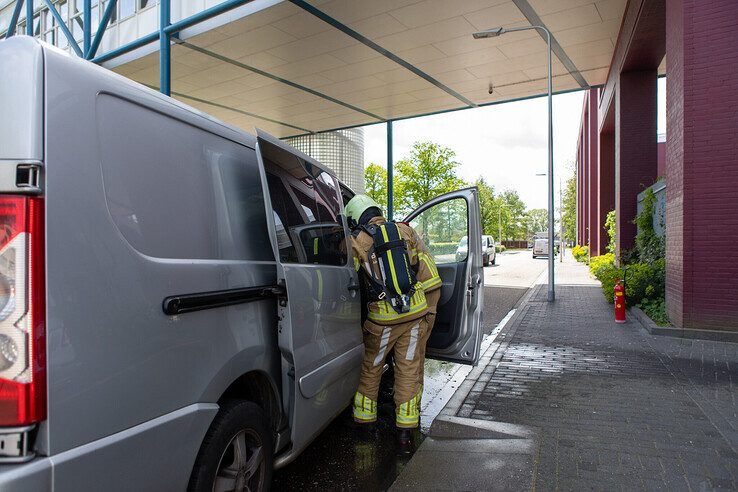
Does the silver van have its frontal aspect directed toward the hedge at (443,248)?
yes

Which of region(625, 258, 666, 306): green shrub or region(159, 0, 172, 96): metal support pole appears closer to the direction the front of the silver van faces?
the green shrub

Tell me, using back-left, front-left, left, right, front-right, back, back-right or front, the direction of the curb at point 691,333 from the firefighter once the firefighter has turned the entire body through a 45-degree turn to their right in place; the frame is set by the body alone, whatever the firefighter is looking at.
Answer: front-right

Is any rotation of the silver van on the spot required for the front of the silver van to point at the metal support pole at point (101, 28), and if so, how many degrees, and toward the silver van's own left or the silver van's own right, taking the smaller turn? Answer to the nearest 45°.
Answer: approximately 45° to the silver van's own left

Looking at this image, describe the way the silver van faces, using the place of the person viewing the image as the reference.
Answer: facing away from the viewer and to the right of the viewer

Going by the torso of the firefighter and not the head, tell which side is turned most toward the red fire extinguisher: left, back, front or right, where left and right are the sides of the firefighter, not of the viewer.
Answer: right

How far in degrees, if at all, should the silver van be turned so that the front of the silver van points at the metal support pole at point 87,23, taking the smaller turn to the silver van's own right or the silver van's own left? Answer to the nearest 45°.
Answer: approximately 45° to the silver van's own left

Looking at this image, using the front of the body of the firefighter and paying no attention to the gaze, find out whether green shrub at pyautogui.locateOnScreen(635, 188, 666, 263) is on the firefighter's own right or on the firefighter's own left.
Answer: on the firefighter's own right

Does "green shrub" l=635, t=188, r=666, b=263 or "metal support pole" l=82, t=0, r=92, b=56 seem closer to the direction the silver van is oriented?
the green shrub

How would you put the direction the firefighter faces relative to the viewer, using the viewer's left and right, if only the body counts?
facing away from the viewer and to the left of the viewer

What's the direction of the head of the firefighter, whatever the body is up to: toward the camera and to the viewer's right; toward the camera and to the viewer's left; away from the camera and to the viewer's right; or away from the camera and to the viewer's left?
away from the camera and to the viewer's left

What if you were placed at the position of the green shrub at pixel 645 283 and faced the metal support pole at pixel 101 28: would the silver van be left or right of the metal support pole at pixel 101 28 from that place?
left

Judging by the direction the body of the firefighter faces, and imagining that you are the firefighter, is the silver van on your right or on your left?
on your left
